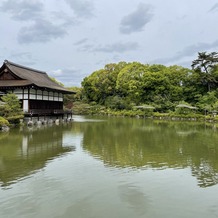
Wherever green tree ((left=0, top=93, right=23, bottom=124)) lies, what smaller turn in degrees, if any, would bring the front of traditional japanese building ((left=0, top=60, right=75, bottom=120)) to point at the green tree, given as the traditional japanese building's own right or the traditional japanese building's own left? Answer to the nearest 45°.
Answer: approximately 45° to the traditional japanese building's own right

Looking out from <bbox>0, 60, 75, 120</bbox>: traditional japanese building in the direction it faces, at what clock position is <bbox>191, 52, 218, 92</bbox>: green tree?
The green tree is roughly at 10 o'clock from the traditional japanese building.

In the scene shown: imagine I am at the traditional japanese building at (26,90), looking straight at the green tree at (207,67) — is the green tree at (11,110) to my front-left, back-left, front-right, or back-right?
back-right

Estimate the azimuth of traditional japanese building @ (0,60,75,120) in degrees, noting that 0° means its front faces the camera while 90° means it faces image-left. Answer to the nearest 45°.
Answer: approximately 315°
